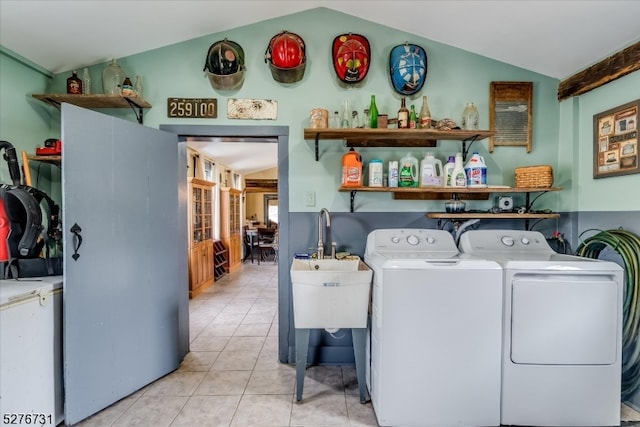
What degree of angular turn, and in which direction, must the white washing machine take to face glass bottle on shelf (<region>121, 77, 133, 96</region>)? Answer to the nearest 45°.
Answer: approximately 90° to its right

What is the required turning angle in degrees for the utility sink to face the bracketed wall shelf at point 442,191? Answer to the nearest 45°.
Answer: approximately 135° to its left

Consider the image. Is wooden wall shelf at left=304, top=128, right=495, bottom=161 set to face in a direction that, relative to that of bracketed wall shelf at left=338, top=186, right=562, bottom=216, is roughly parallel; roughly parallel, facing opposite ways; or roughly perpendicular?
roughly parallel

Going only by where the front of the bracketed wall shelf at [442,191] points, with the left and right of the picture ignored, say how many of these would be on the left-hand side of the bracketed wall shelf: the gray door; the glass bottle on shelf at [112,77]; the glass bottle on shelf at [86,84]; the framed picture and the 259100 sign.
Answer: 1

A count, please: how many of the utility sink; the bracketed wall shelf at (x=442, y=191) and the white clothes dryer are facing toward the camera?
3

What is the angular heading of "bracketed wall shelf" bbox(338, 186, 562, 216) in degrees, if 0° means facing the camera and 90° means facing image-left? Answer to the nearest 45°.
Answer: approximately 0°

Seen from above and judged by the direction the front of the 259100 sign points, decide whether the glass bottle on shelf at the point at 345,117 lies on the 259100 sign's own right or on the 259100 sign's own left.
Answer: on the 259100 sign's own left

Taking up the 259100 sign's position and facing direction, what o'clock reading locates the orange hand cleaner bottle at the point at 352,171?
The orange hand cleaner bottle is roughly at 10 o'clock from the 259100 sign.

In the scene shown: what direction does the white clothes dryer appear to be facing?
toward the camera

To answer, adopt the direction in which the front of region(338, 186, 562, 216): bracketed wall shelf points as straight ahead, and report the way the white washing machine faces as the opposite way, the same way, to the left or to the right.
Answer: the same way

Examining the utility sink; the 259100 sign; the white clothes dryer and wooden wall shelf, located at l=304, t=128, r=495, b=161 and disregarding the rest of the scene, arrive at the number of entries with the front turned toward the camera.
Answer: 4

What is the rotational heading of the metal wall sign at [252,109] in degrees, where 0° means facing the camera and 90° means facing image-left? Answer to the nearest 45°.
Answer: approximately 0°

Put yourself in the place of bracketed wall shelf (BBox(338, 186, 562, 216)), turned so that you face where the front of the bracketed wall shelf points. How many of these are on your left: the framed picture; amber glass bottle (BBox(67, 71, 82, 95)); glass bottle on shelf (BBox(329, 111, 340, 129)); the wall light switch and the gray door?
1

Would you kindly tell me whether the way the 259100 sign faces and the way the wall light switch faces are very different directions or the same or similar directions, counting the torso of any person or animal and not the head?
same or similar directions

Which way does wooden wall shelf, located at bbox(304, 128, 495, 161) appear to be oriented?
toward the camera

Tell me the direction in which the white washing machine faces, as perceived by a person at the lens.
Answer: facing the viewer

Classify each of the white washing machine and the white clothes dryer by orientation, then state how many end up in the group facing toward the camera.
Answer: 2
